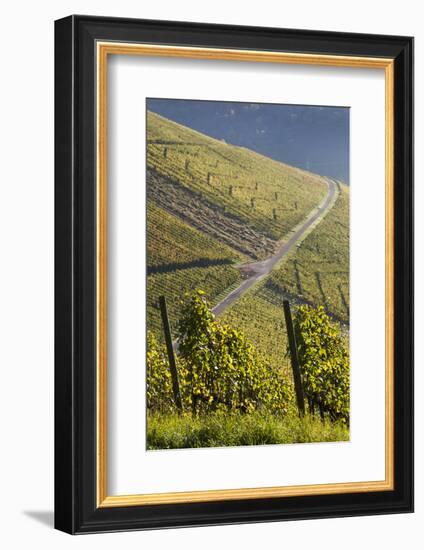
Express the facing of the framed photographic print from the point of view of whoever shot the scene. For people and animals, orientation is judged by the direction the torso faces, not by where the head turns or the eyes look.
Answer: facing the viewer and to the right of the viewer
